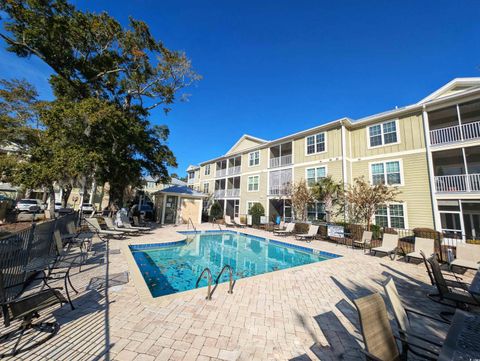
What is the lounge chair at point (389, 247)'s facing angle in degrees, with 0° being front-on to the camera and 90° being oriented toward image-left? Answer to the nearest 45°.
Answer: approximately 45°

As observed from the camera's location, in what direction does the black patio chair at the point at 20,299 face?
facing the viewer and to the right of the viewer

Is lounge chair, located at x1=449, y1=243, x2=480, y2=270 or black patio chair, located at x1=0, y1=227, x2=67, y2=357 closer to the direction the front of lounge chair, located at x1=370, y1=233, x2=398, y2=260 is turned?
the black patio chair

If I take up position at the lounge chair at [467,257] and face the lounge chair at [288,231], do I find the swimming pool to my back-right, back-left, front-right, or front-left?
front-left

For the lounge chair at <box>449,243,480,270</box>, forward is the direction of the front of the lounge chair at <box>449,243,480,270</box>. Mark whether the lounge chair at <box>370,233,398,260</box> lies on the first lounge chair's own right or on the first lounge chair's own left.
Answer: on the first lounge chair's own right

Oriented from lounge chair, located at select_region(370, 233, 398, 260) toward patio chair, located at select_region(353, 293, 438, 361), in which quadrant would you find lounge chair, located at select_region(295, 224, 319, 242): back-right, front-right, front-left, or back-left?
back-right

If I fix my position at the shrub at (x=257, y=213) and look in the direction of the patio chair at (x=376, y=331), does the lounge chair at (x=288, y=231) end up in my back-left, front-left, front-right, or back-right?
front-left

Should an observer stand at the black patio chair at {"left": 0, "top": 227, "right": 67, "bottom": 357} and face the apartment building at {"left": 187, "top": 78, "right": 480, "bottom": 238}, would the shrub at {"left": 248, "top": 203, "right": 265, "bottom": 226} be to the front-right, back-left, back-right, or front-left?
front-left

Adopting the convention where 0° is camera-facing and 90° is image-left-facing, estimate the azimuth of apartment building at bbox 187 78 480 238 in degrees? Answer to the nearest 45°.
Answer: approximately 45°

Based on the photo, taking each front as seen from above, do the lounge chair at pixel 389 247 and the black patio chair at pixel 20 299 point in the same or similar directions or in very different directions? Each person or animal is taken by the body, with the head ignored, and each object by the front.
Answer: very different directions

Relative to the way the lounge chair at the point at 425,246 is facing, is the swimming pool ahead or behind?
ahead

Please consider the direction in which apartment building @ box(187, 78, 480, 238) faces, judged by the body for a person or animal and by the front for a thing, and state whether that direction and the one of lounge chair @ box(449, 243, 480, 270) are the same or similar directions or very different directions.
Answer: same or similar directions

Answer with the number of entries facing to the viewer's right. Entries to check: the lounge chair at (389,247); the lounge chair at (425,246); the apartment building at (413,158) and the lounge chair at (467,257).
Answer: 0
